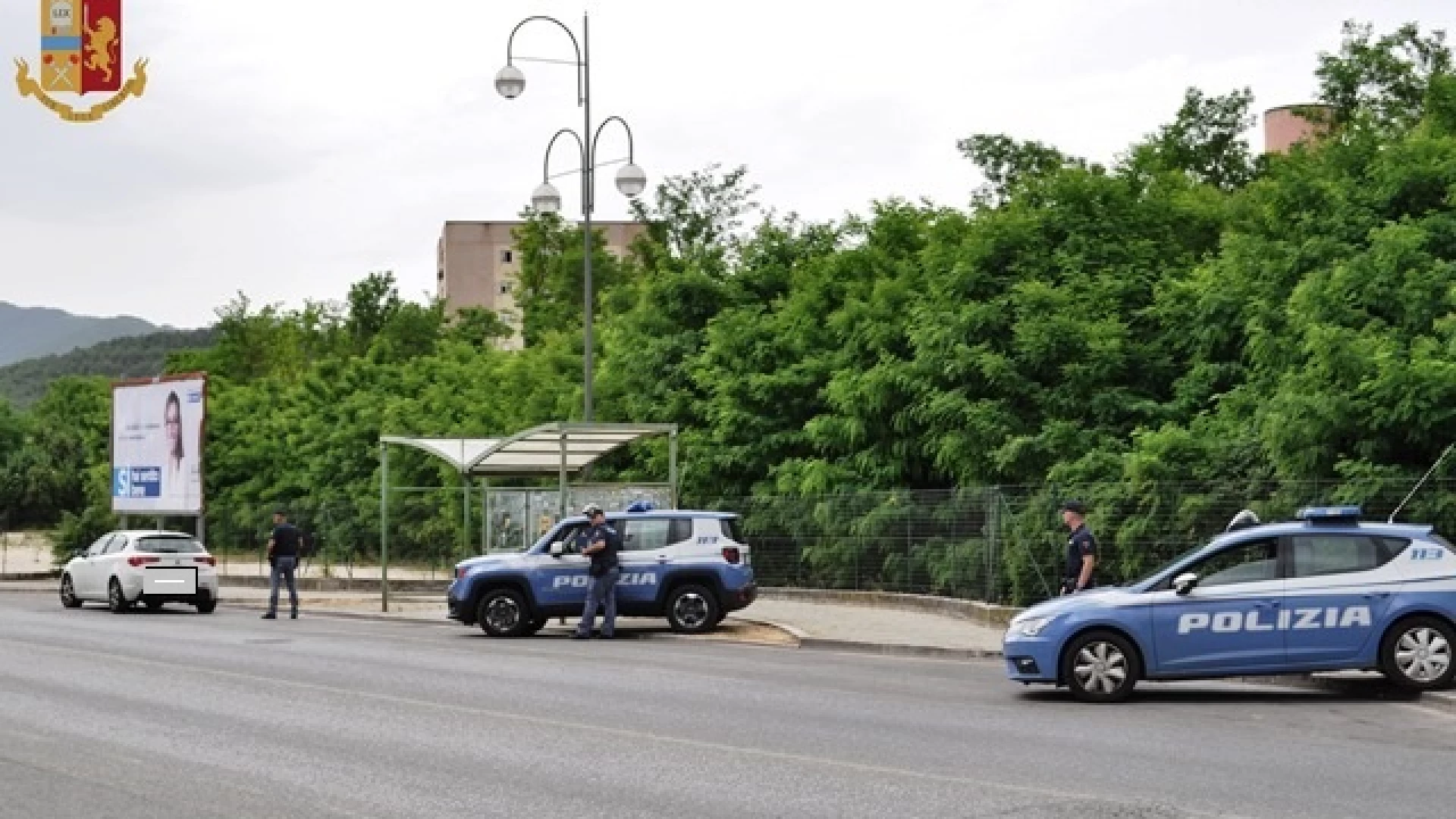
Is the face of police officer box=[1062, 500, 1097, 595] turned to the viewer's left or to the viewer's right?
to the viewer's left

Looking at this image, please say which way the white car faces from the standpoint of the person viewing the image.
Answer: facing away from the viewer and to the left of the viewer

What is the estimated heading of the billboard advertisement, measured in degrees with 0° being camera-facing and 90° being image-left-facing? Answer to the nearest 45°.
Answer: approximately 45°

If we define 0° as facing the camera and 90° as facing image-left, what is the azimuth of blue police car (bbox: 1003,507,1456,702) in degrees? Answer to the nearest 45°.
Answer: approximately 90°

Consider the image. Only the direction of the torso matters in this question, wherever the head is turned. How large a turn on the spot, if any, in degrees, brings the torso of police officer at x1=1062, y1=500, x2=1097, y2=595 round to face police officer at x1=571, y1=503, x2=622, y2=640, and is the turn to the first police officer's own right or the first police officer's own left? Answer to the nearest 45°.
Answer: approximately 45° to the first police officer's own right

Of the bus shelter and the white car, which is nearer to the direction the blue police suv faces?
the white car

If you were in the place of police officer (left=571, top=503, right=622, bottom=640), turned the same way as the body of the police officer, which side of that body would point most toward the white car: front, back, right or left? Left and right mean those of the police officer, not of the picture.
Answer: right

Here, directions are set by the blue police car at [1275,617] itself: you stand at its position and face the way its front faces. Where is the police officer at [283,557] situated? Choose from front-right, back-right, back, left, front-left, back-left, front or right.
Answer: front-right

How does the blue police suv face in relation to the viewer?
to the viewer's left
